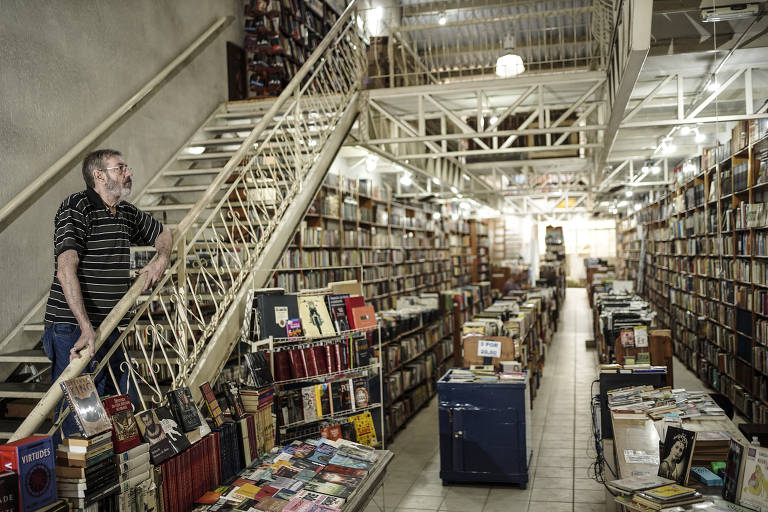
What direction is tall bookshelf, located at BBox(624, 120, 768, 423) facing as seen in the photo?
to the viewer's left

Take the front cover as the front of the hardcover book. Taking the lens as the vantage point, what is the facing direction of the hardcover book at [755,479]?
facing the viewer and to the left of the viewer

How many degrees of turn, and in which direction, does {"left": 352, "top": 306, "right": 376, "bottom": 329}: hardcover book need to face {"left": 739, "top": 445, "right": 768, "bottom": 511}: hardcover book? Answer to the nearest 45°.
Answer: approximately 45° to its left

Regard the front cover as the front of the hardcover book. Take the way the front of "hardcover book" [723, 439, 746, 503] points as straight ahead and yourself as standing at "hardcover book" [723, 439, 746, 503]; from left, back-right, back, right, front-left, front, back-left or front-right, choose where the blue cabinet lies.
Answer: right

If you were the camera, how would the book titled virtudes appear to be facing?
facing the viewer and to the right of the viewer

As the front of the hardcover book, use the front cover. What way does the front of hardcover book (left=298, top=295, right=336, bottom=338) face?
toward the camera

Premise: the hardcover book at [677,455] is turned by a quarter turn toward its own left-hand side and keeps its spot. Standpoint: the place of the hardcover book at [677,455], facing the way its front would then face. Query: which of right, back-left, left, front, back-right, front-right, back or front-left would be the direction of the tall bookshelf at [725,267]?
back-left

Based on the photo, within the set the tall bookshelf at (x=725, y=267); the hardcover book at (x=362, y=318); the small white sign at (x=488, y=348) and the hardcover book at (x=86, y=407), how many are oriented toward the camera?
3

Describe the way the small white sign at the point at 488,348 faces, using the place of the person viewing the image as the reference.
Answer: facing the viewer

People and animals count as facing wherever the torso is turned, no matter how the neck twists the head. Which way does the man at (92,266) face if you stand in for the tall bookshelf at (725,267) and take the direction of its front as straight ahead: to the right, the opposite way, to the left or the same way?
the opposite way

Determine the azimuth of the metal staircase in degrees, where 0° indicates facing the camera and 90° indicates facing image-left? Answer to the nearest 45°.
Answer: approximately 45°

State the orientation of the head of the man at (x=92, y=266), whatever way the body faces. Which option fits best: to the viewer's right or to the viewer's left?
to the viewer's right

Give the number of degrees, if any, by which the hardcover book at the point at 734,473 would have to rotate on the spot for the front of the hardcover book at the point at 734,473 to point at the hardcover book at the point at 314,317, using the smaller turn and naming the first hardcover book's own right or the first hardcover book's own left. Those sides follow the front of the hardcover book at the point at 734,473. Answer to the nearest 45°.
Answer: approximately 45° to the first hardcover book's own right

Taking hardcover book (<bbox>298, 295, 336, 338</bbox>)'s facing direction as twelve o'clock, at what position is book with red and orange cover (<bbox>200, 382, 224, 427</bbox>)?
The book with red and orange cover is roughly at 1 o'clock from the hardcover book.
